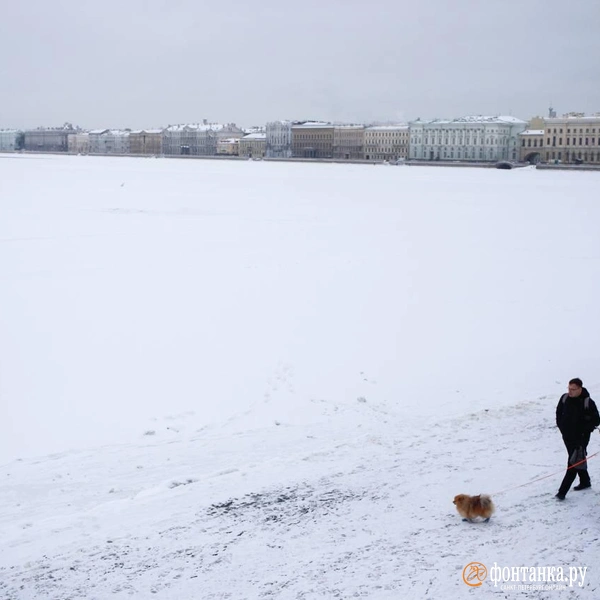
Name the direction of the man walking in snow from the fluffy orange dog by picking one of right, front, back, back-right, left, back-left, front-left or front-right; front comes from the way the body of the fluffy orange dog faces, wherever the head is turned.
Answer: back-right

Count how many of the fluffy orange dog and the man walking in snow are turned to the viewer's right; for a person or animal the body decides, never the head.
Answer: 0

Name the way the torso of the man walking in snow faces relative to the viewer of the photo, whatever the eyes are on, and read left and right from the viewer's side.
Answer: facing the viewer and to the left of the viewer

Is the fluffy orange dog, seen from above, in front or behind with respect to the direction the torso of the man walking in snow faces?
in front

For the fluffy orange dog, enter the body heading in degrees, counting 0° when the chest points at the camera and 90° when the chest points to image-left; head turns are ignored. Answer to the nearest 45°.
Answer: approximately 90°
